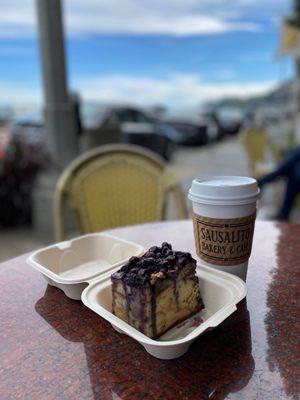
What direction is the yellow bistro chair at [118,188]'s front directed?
toward the camera

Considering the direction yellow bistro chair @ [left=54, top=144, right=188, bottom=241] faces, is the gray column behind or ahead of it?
behind

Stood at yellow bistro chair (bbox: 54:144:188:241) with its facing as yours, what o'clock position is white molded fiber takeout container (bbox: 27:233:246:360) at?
The white molded fiber takeout container is roughly at 12 o'clock from the yellow bistro chair.

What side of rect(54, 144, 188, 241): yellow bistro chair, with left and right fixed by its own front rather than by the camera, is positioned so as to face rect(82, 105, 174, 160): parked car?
back

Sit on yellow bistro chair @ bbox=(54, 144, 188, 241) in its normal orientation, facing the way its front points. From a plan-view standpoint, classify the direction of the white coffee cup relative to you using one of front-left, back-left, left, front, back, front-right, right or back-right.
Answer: front

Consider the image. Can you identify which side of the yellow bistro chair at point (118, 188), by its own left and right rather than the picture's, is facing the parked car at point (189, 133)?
back

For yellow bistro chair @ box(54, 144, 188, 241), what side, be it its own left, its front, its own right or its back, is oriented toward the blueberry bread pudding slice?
front
